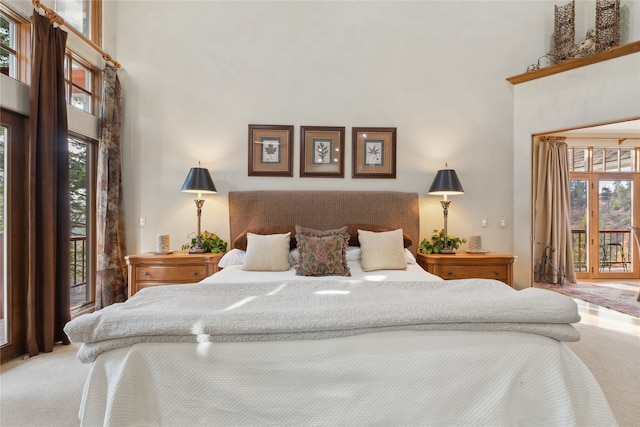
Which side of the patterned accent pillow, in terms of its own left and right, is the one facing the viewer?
front

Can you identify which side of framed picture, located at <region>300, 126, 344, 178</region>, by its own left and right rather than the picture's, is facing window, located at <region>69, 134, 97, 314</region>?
right

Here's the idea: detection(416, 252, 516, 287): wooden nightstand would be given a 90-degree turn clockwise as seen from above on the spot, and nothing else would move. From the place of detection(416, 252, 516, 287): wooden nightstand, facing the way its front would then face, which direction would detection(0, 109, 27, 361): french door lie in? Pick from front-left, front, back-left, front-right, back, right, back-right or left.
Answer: front-left

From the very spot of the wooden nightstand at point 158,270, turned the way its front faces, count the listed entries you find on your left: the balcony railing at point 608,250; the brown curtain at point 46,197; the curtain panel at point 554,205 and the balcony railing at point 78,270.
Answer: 2

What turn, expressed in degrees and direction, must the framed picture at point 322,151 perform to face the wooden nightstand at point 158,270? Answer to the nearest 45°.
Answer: approximately 90° to its right

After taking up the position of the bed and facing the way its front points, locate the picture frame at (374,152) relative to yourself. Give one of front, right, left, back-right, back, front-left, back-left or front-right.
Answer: back

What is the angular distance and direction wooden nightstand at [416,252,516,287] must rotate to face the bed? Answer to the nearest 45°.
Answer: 0° — it already faces it

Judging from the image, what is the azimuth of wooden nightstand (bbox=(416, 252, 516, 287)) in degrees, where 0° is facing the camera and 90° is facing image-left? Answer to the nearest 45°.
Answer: approximately 0°

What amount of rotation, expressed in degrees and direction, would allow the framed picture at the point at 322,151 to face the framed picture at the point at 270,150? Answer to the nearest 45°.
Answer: approximately 90° to its right

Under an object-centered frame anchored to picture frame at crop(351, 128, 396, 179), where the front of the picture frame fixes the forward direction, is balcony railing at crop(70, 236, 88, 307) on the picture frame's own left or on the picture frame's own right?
on the picture frame's own right

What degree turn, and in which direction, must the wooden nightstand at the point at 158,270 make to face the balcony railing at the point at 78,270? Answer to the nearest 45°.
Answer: approximately 135° to its right
